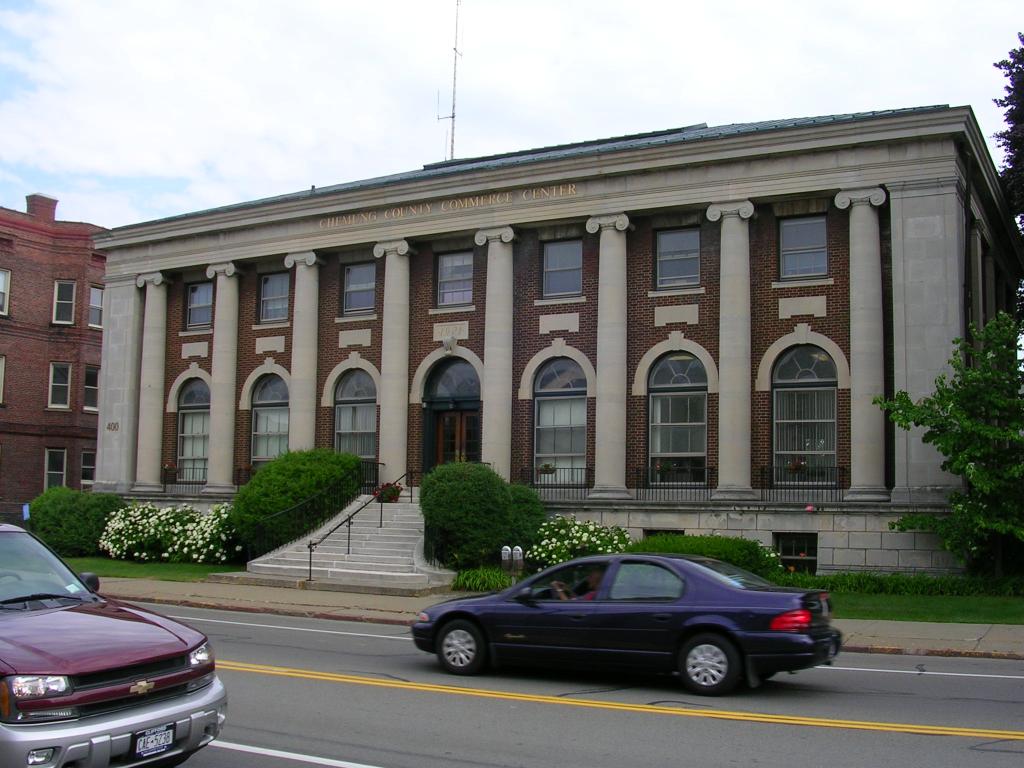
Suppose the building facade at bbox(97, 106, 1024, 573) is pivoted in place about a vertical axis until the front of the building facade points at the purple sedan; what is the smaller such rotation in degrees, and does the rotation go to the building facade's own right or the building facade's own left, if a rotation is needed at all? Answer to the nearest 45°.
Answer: approximately 45° to the building facade's own left

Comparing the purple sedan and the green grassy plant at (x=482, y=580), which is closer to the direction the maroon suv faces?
the purple sedan

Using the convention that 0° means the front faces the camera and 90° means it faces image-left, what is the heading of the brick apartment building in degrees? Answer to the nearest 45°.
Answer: approximately 45°

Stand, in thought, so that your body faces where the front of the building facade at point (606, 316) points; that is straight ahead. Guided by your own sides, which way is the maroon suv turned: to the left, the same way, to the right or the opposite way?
to the left

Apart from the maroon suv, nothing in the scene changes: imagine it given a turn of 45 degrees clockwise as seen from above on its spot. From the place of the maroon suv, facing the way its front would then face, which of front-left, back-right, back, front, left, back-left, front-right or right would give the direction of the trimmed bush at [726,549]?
back-left

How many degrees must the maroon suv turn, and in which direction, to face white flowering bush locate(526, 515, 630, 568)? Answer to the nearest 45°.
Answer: approximately 90° to its left

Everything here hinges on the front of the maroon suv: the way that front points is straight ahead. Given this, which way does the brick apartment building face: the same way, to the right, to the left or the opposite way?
to the right

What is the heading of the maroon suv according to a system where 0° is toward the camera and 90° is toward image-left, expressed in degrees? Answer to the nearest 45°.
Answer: approximately 315°

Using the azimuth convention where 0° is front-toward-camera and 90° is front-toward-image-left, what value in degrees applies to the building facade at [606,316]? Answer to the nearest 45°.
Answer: approximately 45°
